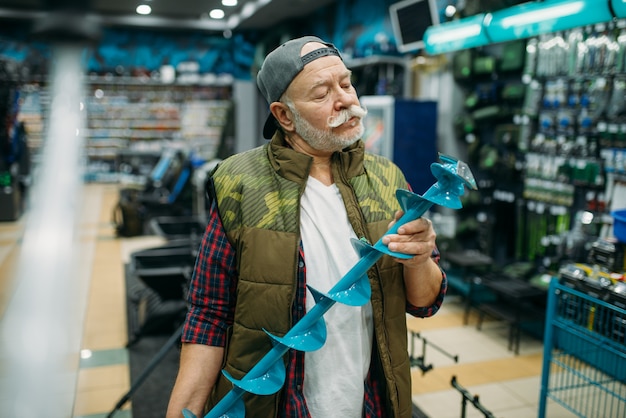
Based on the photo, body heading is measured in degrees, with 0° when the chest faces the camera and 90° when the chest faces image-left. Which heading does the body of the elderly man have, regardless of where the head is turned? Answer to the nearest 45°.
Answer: approximately 315°

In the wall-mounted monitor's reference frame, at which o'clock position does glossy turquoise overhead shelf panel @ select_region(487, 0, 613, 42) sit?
The glossy turquoise overhead shelf panel is roughly at 10 o'clock from the wall-mounted monitor.

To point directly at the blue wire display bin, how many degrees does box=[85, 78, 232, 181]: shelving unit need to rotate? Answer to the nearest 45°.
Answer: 0° — it already faces it

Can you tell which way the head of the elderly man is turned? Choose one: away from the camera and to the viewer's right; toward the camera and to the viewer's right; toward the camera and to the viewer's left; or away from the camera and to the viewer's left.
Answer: toward the camera and to the viewer's right

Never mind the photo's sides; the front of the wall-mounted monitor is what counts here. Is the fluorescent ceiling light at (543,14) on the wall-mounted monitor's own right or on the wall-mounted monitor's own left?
on the wall-mounted monitor's own left

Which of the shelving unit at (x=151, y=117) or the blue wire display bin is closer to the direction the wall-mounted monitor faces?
the blue wire display bin

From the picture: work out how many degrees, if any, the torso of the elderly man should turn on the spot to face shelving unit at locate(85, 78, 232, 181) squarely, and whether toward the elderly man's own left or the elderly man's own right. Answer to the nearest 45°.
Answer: approximately 135° to the elderly man's own left
